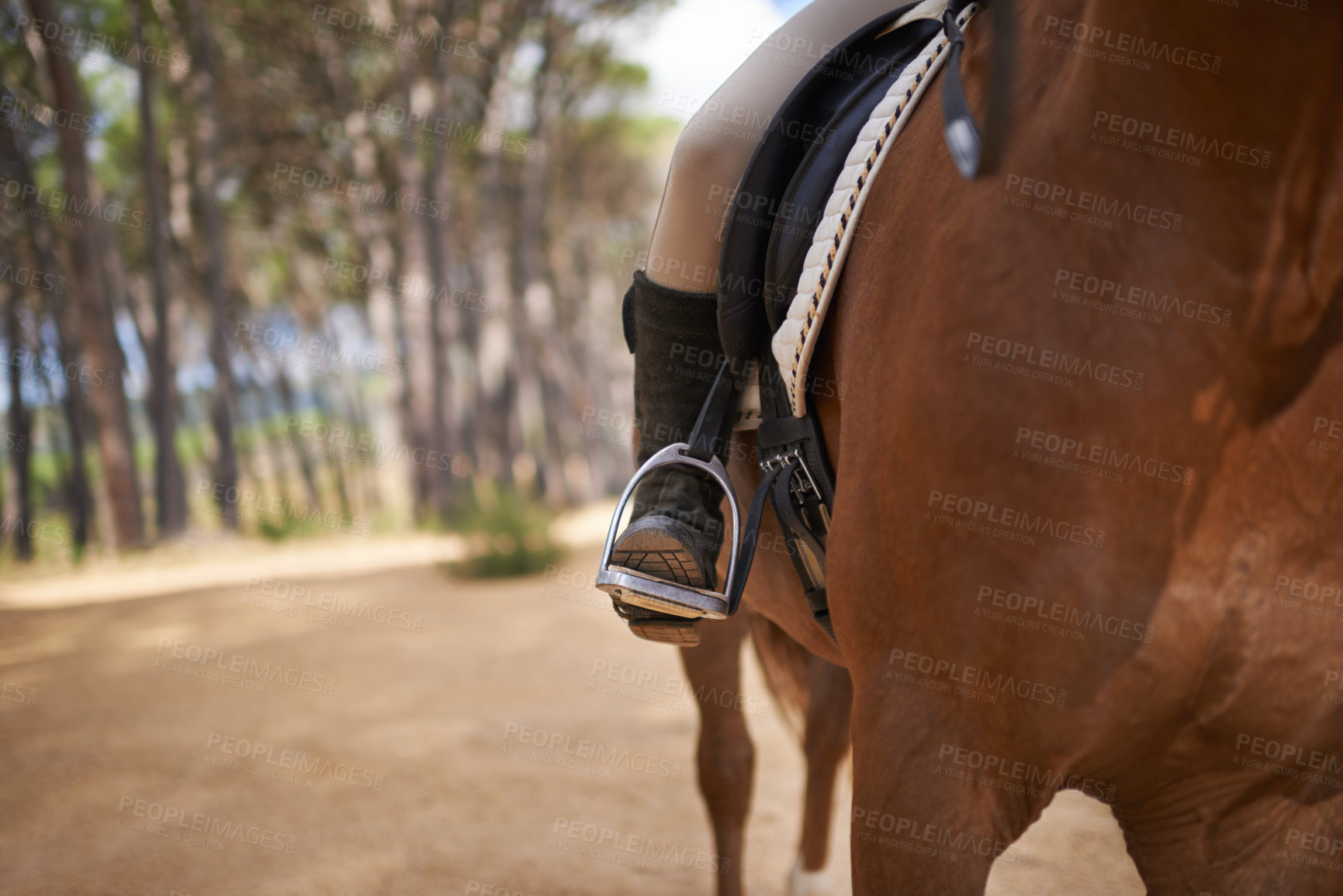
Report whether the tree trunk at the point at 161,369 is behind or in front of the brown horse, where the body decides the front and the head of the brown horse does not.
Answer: behind

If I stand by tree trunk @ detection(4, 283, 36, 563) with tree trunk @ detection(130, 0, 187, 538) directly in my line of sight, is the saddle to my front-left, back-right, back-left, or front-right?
back-right

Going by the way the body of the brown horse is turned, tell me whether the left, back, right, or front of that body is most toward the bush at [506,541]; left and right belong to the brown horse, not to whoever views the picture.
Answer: back

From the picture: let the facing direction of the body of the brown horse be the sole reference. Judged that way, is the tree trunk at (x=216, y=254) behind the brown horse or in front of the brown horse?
behind

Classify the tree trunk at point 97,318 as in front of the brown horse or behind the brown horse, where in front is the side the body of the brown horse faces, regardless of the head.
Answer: behind

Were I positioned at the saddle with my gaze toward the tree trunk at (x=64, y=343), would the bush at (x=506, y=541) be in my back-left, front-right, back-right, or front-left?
front-right

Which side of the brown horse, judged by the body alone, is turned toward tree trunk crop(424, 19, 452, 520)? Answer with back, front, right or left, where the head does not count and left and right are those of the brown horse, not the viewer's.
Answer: back

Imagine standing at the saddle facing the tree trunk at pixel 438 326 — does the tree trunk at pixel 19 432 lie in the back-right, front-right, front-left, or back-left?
front-left
